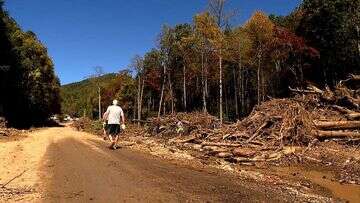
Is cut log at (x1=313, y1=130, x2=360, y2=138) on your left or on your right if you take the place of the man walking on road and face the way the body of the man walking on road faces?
on your right

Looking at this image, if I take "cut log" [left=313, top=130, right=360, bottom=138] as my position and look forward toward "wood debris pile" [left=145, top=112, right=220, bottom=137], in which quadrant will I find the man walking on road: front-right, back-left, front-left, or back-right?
front-left

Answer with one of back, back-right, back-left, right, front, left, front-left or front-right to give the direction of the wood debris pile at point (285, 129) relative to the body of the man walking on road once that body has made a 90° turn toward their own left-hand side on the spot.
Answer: back

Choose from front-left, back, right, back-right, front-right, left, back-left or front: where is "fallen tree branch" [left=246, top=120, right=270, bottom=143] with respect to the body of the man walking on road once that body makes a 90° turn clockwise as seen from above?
front

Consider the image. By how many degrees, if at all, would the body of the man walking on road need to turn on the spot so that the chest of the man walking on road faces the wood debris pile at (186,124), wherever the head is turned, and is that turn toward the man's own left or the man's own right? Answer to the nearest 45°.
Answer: approximately 45° to the man's own right

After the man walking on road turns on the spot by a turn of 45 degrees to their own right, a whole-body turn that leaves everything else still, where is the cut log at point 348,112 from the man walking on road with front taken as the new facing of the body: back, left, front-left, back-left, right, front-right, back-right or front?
front-right

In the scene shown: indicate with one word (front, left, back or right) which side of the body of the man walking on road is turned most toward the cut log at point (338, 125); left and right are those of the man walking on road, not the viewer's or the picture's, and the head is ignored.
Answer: right

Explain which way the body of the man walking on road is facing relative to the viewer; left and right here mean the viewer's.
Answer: facing away from the viewer
